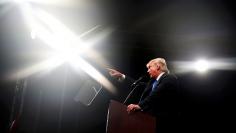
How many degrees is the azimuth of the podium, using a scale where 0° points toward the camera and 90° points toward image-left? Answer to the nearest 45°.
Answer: approximately 90°

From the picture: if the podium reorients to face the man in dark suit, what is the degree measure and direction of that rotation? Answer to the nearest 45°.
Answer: approximately 135° to its right

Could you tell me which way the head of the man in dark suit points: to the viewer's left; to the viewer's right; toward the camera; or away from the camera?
to the viewer's left
